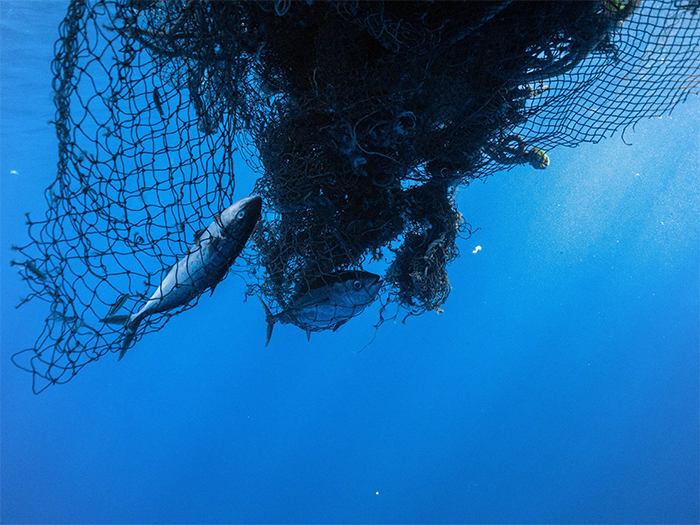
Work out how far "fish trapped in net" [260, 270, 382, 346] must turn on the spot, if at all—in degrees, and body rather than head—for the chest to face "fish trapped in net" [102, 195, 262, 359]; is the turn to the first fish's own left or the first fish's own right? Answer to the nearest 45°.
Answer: approximately 135° to the first fish's own right

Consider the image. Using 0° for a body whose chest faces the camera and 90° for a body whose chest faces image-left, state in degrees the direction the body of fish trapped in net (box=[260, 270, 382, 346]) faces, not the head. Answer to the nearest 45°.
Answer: approximately 270°
